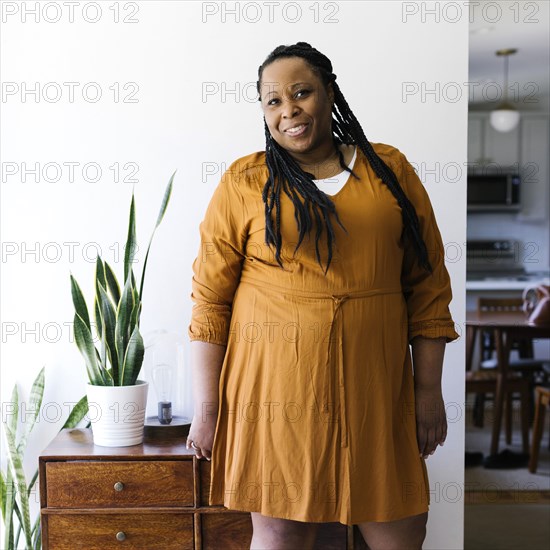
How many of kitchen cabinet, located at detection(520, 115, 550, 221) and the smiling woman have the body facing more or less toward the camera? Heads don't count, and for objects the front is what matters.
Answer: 2

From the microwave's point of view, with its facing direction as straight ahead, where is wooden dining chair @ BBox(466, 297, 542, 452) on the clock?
The wooden dining chair is roughly at 12 o'clock from the microwave.

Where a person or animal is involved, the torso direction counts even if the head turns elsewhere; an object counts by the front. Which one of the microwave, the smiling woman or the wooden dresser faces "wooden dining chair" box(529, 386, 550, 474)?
the microwave

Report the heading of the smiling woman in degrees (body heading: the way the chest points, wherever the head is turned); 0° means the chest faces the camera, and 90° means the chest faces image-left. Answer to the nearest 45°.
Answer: approximately 0°

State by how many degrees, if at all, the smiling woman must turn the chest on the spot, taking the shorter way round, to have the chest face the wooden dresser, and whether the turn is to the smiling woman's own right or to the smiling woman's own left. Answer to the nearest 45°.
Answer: approximately 135° to the smiling woman's own right

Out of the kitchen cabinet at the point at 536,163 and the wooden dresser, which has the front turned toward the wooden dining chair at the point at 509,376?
the kitchen cabinet

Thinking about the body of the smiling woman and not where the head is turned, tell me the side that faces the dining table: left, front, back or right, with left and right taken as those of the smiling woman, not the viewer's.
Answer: back

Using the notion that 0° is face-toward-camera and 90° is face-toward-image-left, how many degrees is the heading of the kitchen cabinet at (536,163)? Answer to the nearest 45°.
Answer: approximately 0°

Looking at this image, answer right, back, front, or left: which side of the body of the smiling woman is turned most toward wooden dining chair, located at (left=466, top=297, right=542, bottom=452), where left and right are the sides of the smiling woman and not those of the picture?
back
